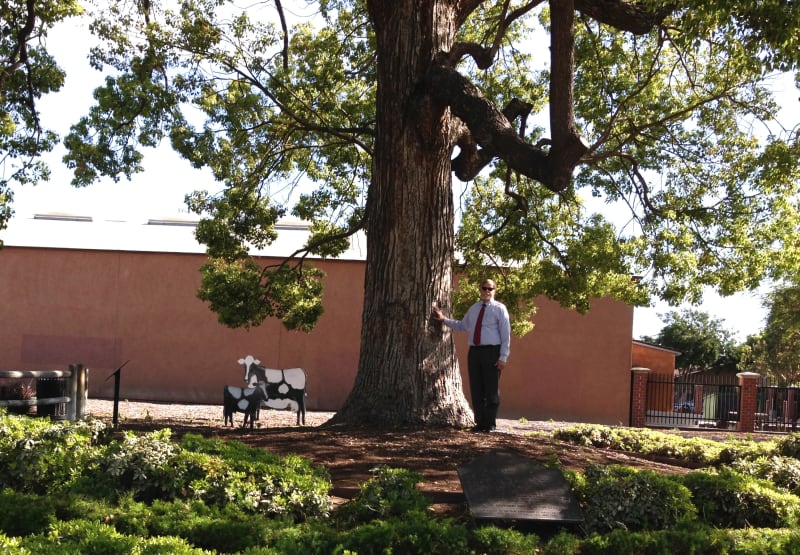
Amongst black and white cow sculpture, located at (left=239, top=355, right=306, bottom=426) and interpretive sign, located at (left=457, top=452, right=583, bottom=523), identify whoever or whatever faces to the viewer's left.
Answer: the black and white cow sculpture

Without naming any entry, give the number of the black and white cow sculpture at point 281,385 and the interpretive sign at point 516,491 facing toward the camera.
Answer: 1

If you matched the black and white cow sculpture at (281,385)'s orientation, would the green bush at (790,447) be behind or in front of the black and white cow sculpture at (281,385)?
behind

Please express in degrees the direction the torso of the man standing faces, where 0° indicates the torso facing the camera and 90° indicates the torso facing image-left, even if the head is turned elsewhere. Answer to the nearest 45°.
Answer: approximately 45°

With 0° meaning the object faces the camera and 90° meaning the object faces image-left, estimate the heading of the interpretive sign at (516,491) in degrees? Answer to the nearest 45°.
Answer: approximately 0°

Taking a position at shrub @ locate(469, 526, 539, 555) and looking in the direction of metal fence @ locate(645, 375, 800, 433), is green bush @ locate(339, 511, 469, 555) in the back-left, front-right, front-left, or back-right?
back-left

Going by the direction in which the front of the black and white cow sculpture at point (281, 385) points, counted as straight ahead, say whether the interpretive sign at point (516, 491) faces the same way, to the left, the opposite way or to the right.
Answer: to the left

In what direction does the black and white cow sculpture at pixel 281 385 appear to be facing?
to the viewer's left
